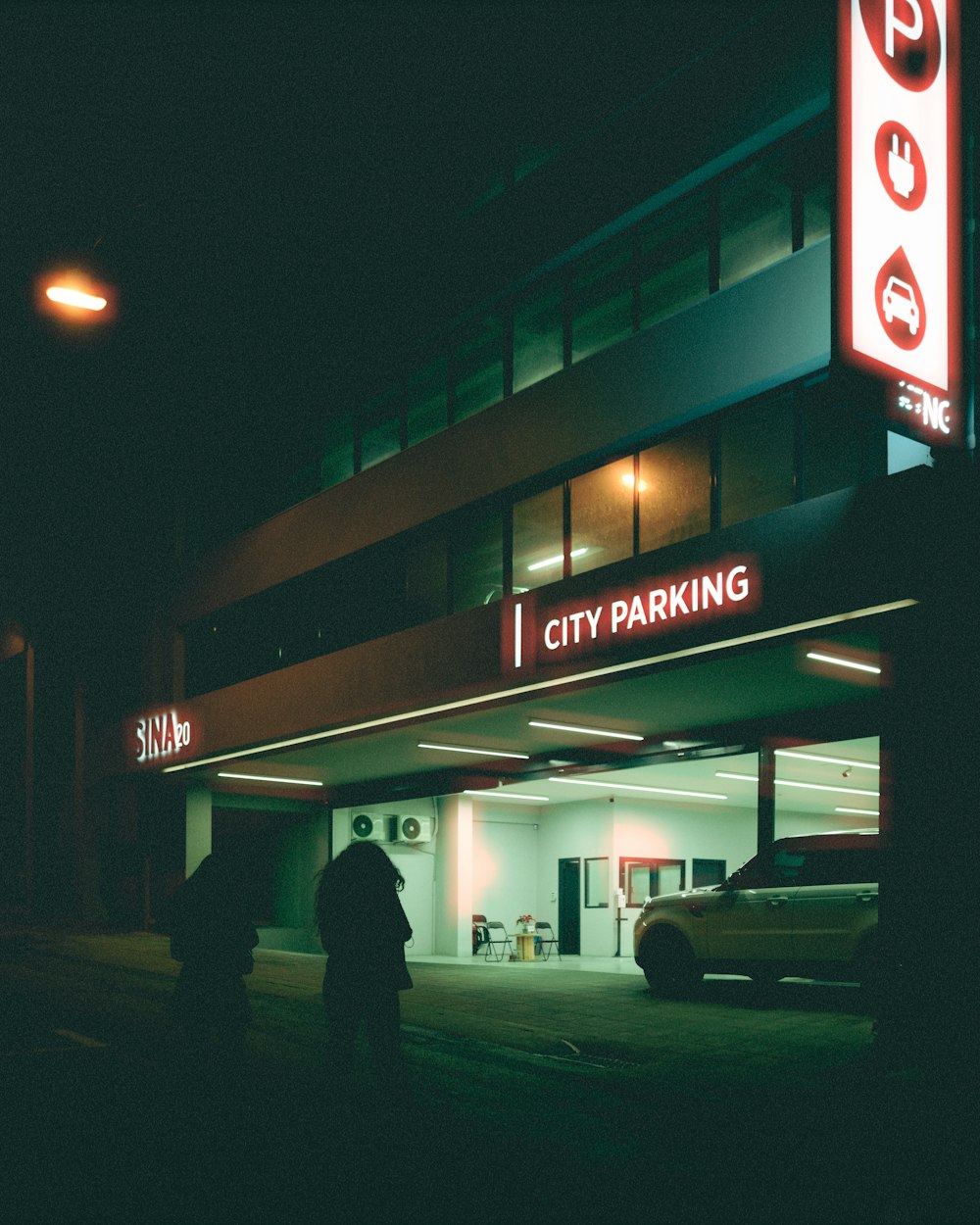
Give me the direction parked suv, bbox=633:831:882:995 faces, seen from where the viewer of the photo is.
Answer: facing to the left of the viewer

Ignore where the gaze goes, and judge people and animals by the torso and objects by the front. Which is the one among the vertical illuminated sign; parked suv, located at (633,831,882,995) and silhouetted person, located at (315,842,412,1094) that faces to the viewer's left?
the parked suv

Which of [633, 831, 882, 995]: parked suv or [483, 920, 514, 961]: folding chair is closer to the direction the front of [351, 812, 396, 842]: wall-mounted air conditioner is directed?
the parked suv

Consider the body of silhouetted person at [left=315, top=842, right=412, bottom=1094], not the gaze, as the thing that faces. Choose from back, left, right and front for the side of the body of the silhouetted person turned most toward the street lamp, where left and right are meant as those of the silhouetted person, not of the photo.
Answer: left

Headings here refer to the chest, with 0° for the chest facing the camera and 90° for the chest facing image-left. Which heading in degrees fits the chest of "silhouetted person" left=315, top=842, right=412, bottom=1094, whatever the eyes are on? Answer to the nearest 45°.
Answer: approximately 225°

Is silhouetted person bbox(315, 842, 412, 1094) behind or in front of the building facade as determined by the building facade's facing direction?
in front

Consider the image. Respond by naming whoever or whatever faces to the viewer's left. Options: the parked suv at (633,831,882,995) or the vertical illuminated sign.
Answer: the parked suv

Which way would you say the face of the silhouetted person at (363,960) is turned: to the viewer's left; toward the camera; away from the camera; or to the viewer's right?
away from the camera

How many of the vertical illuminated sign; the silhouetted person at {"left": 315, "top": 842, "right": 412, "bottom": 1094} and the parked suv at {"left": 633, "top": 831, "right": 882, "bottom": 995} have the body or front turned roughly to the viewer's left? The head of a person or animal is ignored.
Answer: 1

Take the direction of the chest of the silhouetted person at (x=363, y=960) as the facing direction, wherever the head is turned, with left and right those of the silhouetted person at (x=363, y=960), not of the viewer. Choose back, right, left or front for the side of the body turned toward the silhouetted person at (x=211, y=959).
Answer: left

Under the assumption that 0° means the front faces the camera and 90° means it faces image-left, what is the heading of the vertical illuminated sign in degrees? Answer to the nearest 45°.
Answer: approximately 315°

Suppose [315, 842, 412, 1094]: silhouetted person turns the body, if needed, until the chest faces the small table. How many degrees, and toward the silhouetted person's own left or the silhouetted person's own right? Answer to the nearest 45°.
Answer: approximately 45° to the silhouetted person's own left

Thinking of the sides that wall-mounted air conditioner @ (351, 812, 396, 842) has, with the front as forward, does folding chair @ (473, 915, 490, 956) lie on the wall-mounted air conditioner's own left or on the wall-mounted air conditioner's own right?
on the wall-mounted air conditioner's own left
